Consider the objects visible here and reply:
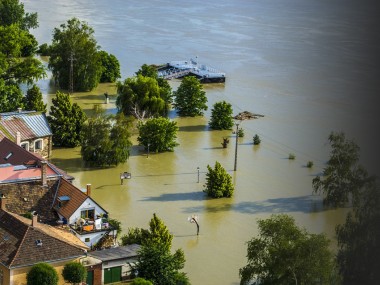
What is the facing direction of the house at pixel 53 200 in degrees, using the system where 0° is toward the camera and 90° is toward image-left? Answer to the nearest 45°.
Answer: approximately 315°

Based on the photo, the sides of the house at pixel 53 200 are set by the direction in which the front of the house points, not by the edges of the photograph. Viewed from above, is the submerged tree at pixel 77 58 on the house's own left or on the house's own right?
on the house's own left

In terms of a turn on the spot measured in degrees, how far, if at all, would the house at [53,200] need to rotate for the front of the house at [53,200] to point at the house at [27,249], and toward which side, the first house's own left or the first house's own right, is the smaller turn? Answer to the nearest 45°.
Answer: approximately 45° to the first house's own right

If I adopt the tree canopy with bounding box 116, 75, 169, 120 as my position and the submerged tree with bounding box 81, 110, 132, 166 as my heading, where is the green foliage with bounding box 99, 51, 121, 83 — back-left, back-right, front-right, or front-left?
back-right

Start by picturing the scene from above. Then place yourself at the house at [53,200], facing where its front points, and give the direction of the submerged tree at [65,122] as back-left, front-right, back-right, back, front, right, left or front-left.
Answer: back-left

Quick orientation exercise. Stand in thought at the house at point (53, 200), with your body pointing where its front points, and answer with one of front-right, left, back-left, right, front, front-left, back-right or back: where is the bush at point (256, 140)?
left

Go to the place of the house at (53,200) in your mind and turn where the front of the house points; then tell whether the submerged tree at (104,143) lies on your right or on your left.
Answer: on your left

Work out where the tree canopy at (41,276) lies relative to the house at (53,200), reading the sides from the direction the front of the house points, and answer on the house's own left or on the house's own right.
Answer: on the house's own right

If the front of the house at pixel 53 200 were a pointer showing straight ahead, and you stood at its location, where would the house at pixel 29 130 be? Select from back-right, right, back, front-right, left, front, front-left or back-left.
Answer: back-left

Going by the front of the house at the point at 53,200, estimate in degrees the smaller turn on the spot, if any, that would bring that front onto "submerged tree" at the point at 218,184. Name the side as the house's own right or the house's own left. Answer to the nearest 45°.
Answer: approximately 90° to the house's own left
